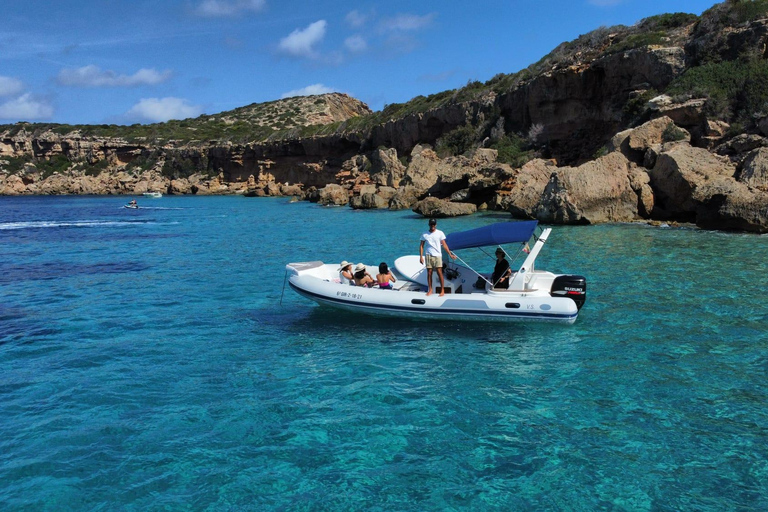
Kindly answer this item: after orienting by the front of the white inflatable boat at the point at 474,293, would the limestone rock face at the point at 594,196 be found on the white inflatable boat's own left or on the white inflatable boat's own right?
on the white inflatable boat's own right

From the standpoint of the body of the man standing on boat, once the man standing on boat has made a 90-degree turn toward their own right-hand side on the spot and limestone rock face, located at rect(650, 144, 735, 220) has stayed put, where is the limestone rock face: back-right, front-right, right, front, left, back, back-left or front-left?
back-right

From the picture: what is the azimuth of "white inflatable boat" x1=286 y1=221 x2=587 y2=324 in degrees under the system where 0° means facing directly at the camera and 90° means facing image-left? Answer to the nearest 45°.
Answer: approximately 90°

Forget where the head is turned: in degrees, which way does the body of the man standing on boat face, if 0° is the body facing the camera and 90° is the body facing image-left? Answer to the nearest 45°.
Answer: approximately 0°

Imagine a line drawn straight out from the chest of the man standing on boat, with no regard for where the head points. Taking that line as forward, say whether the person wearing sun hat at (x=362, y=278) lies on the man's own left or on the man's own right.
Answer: on the man's own right

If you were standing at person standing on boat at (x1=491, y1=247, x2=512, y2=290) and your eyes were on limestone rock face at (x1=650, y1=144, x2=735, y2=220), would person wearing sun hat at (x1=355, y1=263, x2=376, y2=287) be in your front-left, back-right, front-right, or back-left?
back-left

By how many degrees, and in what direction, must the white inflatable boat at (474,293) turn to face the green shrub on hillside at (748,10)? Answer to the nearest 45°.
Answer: approximately 135° to its right

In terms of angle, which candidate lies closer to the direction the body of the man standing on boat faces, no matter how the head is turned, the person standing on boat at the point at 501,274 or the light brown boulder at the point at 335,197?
the person standing on boat

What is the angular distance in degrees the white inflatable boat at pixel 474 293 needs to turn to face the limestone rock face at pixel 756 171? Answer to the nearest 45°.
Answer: approximately 135° to its right

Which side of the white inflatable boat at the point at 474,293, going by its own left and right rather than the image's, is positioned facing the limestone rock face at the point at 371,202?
right

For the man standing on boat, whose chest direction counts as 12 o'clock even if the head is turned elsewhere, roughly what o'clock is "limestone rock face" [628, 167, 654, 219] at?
The limestone rock face is roughly at 7 o'clock from the man standing on boat.
